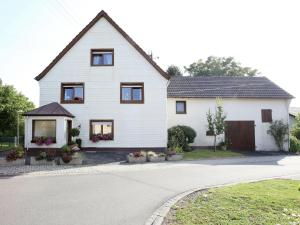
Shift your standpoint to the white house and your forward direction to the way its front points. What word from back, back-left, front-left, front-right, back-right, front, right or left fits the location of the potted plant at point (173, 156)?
front-left

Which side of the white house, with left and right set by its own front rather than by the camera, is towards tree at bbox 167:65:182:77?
back

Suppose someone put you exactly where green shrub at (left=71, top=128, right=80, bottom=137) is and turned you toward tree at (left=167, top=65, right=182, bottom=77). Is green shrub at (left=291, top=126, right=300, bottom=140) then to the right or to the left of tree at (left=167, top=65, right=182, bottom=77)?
right

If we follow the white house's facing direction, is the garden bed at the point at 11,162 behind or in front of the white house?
in front

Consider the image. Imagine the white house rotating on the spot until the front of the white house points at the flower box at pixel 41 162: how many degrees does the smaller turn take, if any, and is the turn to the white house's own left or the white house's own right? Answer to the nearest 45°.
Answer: approximately 45° to the white house's own right

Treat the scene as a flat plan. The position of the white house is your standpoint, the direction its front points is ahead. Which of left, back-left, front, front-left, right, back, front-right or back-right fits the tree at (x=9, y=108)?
back-right

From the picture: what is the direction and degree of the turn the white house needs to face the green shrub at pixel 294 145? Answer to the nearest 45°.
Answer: approximately 90° to its left

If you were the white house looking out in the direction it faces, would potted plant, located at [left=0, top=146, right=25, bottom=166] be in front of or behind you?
in front

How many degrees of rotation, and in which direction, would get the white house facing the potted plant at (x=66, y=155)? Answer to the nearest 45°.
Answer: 0° — it already faces it

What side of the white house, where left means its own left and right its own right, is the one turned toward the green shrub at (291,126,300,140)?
left

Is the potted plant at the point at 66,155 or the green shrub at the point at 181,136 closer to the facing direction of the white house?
the potted plant

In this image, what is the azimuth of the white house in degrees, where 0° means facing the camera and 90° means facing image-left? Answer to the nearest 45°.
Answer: approximately 0°
